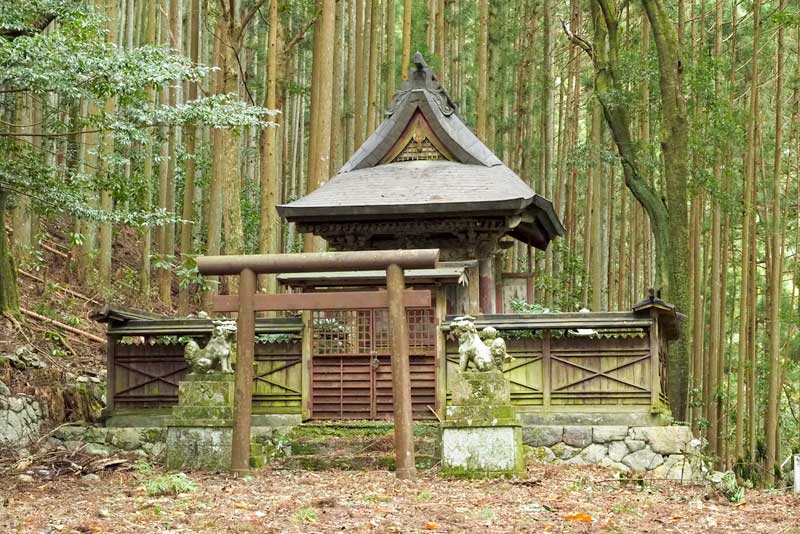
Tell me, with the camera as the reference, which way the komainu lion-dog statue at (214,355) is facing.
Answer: facing to the right of the viewer

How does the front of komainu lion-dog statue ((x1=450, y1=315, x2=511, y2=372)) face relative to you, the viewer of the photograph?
facing to the left of the viewer

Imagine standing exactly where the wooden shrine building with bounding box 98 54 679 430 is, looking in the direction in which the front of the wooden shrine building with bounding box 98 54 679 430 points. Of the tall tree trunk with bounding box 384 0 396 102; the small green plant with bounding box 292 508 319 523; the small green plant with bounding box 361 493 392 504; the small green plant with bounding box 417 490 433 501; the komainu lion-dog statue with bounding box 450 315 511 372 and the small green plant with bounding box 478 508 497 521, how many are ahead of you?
5

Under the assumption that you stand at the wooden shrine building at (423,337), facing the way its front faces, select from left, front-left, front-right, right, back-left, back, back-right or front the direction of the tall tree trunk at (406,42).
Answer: back

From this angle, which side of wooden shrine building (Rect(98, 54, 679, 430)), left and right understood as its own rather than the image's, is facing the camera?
front

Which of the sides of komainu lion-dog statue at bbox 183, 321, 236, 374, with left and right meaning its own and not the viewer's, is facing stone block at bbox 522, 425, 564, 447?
front

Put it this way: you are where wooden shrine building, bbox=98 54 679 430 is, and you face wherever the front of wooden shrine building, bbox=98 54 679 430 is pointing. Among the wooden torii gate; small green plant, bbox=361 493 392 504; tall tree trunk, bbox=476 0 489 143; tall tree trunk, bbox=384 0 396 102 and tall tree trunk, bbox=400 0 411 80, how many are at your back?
3

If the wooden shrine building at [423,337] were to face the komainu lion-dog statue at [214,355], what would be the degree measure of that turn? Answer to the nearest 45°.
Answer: approximately 45° to its right

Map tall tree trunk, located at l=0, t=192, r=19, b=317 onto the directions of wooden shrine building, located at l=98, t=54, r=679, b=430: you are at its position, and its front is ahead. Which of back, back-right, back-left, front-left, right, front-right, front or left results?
right

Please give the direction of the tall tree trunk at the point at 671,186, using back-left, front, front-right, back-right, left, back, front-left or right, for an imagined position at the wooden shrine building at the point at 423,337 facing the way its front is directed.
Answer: back-left

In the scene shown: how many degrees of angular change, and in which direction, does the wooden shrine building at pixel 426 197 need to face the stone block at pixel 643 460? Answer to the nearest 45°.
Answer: approximately 45° to its left

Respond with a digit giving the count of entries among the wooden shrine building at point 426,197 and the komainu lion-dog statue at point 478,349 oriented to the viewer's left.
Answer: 1

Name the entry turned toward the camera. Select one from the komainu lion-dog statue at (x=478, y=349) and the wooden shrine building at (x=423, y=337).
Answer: the wooden shrine building

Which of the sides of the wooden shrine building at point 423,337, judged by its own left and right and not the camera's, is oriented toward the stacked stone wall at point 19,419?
right

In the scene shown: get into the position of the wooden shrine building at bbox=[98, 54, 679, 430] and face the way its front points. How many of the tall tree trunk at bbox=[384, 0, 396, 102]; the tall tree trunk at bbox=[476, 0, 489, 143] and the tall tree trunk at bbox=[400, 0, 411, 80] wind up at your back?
3
